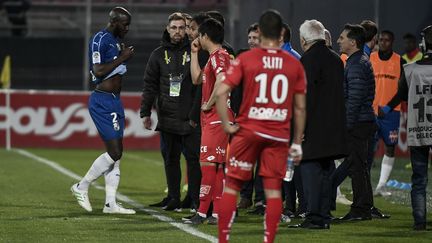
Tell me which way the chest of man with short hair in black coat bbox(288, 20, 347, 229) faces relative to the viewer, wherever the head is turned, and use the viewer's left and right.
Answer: facing away from the viewer and to the left of the viewer

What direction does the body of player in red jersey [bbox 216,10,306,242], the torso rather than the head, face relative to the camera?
away from the camera

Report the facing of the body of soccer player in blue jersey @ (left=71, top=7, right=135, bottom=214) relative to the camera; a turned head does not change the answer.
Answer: to the viewer's right

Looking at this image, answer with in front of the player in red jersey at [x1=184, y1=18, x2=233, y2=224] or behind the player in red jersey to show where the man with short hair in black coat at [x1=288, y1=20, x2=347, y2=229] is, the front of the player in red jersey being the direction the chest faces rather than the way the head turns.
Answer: behind

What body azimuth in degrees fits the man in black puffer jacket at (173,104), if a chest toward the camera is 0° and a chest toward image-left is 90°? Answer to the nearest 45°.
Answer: approximately 0°

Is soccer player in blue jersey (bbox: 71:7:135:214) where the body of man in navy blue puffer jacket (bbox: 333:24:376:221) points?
yes

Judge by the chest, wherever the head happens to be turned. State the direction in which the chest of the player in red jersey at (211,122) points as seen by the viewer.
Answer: to the viewer's left

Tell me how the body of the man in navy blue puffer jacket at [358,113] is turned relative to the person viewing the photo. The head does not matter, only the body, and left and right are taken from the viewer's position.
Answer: facing to the left of the viewer

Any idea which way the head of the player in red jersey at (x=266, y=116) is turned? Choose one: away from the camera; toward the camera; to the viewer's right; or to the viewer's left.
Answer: away from the camera

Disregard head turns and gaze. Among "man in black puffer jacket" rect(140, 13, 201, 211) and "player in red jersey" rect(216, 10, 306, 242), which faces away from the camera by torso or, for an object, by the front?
the player in red jersey

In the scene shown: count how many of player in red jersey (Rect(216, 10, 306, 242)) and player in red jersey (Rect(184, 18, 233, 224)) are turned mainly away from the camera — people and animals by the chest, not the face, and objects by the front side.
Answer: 1

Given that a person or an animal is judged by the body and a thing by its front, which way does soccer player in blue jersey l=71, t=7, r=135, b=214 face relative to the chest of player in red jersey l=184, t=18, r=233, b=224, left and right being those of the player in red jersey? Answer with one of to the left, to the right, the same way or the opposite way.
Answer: the opposite way
